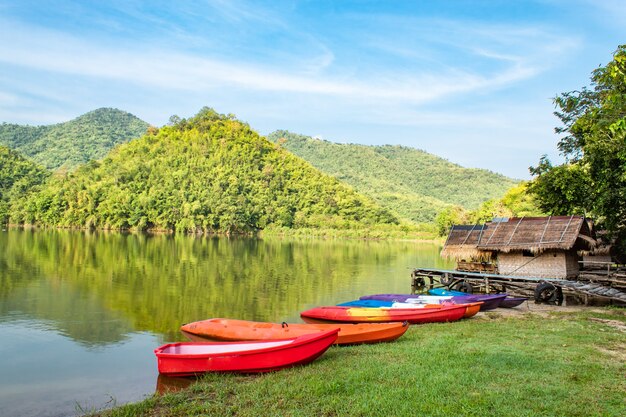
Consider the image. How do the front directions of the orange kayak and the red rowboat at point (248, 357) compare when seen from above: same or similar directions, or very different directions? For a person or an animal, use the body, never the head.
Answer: same or similar directions

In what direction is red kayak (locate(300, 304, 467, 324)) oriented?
to the viewer's right

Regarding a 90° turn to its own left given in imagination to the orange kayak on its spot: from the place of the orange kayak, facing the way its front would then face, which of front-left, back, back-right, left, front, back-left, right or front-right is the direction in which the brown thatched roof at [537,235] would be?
front-right

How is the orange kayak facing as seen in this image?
to the viewer's right

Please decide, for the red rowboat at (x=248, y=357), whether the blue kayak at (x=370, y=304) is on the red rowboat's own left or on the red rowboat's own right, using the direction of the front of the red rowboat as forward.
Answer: on the red rowboat's own left

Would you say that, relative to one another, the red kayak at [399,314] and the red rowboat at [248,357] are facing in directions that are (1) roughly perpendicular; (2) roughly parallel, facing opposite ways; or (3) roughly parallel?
roughly parallel

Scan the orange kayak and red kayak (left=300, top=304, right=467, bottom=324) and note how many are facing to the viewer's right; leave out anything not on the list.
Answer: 2

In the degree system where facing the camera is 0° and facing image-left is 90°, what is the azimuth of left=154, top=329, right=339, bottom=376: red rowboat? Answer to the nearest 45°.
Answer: approximately 270°

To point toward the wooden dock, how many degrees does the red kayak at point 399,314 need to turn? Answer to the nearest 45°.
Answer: approximately 45° to its left
